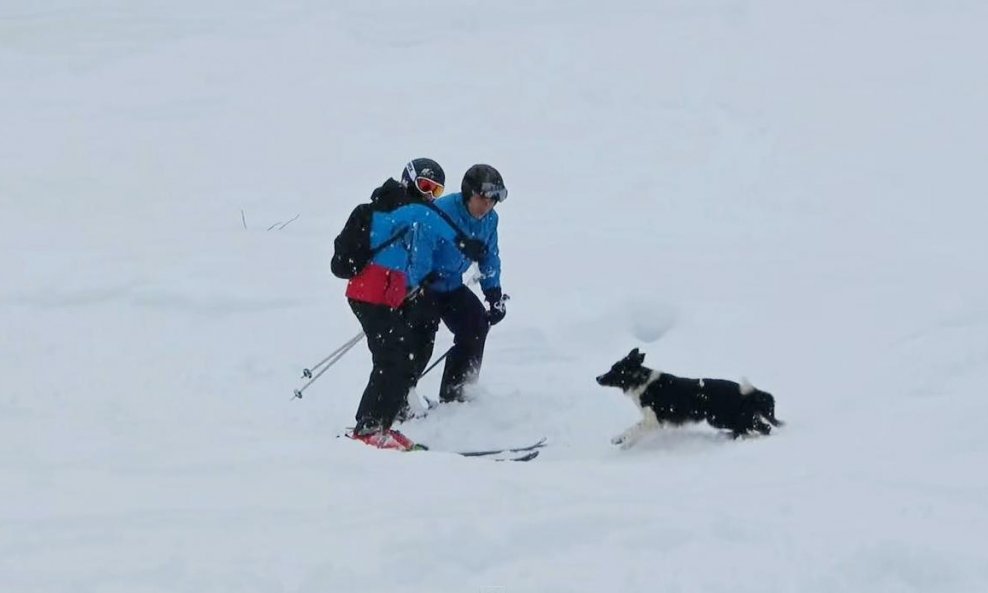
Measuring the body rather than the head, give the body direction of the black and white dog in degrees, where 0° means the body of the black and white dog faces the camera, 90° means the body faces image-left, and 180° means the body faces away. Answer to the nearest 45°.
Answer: approximately 90°

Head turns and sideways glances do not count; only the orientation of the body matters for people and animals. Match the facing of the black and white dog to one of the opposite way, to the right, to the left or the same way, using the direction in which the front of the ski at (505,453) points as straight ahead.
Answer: the opposite way

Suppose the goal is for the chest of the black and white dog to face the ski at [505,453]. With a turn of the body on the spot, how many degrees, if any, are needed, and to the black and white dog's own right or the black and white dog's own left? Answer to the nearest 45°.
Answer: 0° — it already faces it

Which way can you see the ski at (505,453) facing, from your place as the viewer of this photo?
facing to the right of the viewer

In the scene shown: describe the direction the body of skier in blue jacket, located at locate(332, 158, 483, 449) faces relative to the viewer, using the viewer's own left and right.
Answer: facing to the right of the viewer

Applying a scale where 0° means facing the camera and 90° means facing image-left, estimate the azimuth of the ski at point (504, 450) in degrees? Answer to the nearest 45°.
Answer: approximately 270°

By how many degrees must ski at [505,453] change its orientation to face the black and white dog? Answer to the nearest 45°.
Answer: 0° — it already faces it
